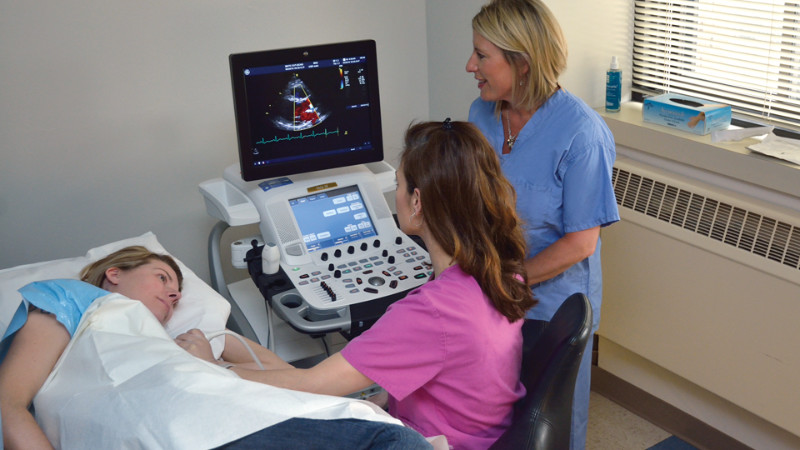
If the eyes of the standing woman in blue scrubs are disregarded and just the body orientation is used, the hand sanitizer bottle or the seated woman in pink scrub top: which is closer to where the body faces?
the seated woman in pink scrub top

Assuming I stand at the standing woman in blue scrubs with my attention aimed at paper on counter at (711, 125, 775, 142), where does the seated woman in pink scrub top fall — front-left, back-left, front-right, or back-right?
back-right

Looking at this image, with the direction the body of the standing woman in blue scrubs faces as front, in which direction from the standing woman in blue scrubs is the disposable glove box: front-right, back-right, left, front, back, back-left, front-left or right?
back

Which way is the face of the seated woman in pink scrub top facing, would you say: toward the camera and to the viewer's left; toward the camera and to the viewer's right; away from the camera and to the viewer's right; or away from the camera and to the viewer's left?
away from the camera and to the viewer's left

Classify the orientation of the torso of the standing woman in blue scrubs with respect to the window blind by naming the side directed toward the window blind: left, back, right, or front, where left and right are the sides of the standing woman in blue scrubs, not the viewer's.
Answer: back

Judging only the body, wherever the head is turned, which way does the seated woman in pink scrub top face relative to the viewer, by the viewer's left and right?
facing away from the viewer and to the left of the viewer

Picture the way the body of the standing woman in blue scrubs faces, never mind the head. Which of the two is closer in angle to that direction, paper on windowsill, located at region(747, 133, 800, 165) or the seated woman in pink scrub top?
the seated woman in pink scrub top

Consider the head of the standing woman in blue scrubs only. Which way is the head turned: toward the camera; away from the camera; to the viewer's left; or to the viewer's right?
to the viewer's left

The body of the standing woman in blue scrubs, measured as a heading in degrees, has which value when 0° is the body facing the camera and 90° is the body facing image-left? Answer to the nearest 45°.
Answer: approximately 45°
